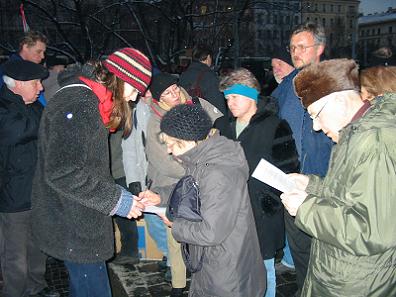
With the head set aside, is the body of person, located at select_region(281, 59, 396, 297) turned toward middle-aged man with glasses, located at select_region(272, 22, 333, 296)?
no

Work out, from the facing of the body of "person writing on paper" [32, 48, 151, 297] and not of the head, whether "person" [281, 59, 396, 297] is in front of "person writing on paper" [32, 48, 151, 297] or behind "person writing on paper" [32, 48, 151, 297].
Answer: in front

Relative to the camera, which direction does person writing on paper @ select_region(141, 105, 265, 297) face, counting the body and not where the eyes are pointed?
to the viewer's left

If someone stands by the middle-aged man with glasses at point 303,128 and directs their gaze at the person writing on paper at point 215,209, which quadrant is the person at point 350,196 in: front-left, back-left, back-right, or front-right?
front-left

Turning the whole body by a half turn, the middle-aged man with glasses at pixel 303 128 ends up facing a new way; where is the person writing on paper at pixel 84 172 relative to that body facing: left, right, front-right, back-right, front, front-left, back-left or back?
back

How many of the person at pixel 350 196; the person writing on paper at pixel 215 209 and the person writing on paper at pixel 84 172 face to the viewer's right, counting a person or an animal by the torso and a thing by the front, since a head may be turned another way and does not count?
1

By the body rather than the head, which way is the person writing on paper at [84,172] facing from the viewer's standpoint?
to the viewer's right

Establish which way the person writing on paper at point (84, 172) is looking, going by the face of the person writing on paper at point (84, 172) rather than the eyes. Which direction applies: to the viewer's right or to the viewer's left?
to the viewer's right

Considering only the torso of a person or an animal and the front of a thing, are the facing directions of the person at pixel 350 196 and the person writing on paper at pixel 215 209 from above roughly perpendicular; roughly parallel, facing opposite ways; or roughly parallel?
roughly parallel

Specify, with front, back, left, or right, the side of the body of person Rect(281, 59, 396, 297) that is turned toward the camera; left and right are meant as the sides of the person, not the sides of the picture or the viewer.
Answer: left

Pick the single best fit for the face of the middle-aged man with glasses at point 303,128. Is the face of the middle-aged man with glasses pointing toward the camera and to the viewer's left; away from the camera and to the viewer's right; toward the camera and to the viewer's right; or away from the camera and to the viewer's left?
toward the camera and to the viewer's left

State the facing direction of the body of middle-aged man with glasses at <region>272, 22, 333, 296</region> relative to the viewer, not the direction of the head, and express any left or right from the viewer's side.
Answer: facing the viewer and to the left of the viewer

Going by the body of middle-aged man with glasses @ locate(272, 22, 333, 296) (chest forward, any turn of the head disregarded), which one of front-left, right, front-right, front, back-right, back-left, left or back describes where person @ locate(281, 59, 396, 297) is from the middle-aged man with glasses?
front-left

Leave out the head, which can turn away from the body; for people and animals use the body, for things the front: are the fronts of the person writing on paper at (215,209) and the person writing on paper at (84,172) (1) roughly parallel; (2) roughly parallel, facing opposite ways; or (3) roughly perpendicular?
roughly parallel, facing opposite ways
